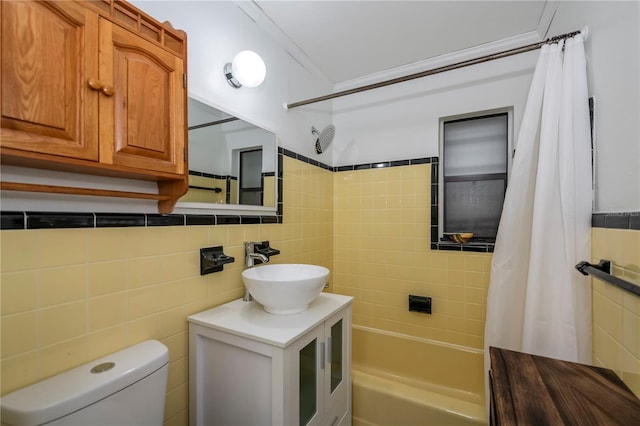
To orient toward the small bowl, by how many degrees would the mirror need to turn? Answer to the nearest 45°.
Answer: approximately 45° to its left

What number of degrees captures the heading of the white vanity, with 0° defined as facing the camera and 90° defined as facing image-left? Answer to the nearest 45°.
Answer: approximately 315°

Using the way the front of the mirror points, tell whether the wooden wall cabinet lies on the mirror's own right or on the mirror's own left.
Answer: on the mirror's own right

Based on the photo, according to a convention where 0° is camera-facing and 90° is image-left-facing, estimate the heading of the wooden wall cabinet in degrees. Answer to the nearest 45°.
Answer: approximately 315°

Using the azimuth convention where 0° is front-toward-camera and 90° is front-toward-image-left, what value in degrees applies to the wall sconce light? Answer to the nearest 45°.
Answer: approximately 315°

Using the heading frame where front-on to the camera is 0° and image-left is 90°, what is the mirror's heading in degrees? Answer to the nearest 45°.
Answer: approximately 315°

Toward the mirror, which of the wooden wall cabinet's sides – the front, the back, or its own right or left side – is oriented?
left

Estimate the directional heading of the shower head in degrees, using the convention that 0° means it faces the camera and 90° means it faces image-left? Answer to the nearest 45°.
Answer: approximately 315°

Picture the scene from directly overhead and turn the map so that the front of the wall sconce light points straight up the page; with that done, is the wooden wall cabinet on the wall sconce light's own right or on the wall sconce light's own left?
on the wall sconce light's own right
